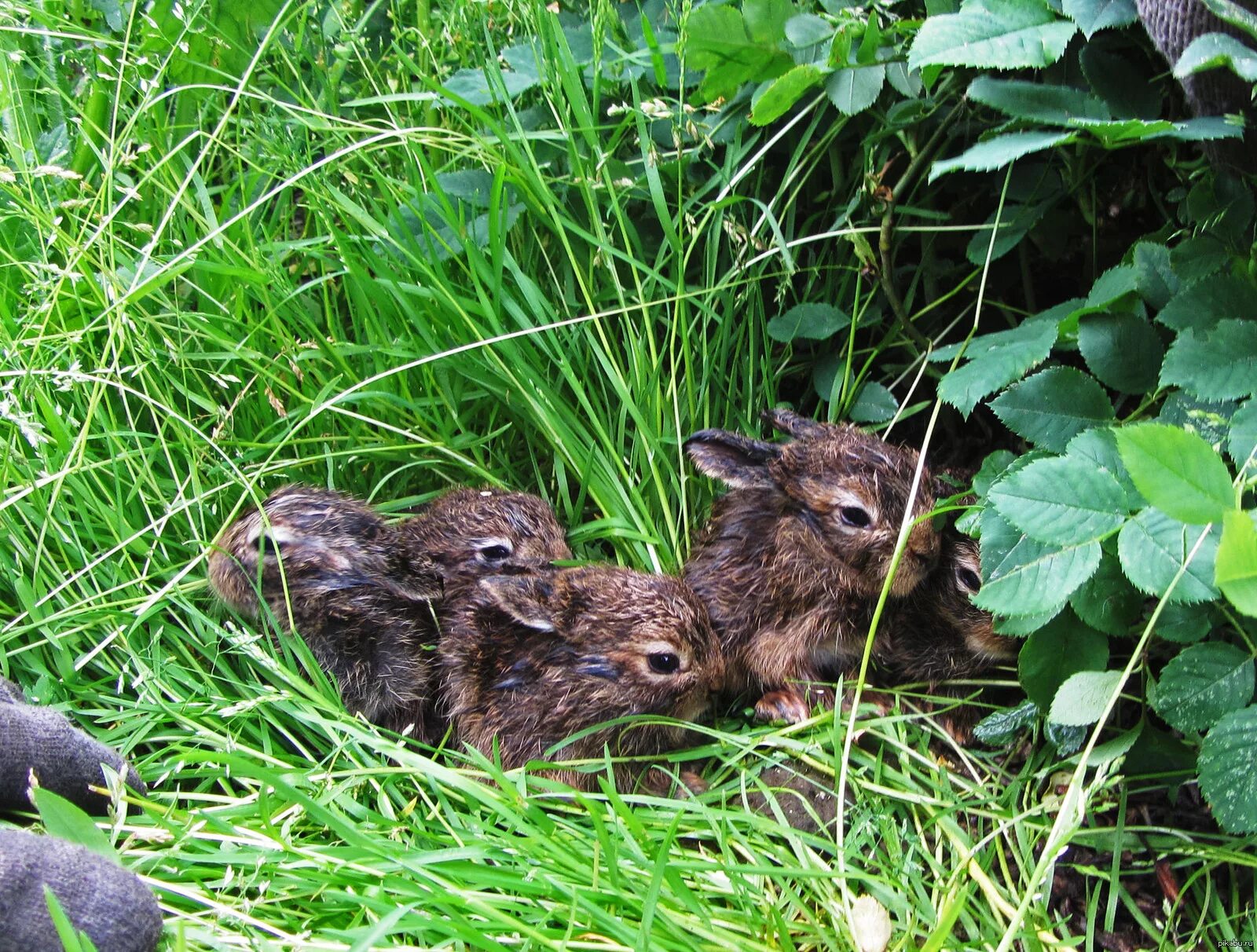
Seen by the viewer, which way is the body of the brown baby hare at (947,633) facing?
to the viewer's right

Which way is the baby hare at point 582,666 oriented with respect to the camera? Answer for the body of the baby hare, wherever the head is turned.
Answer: to the viewer's right

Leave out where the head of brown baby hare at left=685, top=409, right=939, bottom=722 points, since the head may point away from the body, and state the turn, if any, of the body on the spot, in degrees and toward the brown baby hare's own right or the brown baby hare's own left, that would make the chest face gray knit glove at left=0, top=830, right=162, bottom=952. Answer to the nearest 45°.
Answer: approximately 135° to the brown baby hare's own right

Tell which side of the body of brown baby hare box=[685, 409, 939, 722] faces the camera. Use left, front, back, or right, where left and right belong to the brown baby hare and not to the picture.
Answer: right

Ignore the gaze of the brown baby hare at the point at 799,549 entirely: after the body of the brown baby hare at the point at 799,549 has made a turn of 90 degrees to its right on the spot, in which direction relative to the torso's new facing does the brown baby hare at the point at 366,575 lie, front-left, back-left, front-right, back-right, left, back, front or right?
right
